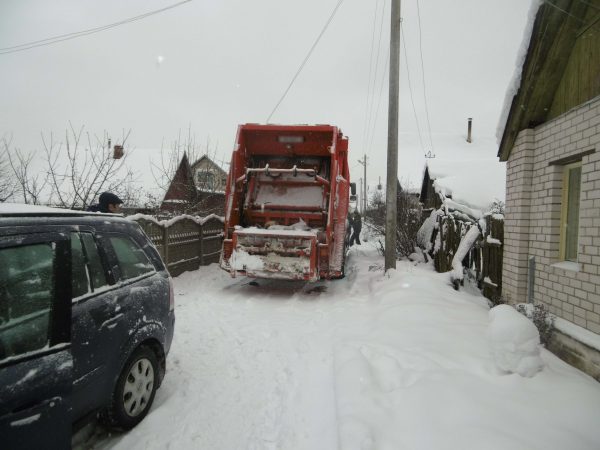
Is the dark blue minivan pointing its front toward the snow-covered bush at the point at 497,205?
no

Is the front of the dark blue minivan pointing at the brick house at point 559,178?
no

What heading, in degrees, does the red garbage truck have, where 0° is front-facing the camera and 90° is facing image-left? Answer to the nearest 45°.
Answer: approximately 180°

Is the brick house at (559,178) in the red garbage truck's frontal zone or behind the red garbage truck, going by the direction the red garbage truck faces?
behind

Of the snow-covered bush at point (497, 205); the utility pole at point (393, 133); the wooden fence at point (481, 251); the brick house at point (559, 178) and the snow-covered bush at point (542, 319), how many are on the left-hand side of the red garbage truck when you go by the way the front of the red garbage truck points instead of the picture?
0

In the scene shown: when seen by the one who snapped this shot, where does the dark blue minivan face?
facing the viewer and to the left of the viewer

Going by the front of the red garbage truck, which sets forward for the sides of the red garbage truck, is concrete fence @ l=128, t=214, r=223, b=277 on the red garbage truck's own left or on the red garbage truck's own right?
on the red garbage truck's own left

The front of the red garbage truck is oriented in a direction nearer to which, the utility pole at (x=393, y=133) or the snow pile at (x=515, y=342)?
the utility pole

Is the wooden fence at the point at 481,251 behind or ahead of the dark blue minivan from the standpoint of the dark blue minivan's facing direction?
behind

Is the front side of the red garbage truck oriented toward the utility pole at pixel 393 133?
no

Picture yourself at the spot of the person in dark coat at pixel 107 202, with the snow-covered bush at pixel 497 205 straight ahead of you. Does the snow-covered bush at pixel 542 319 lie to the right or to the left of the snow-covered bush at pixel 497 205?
right

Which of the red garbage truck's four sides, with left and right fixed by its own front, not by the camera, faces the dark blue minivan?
back

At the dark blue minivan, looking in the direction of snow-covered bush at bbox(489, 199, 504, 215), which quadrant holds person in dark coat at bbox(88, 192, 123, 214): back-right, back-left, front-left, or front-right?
front-left

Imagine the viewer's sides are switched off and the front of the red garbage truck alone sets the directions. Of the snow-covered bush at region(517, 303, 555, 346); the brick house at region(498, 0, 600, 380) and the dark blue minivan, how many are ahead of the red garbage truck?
0
